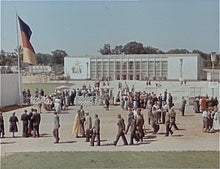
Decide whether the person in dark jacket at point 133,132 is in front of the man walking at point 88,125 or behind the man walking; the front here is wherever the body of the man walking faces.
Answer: behind

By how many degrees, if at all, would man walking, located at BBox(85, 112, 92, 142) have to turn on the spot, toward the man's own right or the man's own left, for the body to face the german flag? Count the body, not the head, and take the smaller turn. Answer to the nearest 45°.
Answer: approximately 90° to the man's own right

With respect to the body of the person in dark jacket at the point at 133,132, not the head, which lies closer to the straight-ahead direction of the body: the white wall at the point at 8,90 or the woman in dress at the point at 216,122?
the white wall

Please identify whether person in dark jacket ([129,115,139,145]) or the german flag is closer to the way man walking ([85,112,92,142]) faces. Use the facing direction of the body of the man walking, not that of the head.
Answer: the german flag

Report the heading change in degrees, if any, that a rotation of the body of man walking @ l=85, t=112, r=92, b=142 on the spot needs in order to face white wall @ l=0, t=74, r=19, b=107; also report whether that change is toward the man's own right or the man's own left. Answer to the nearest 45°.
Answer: approximately 45° to the man's own right

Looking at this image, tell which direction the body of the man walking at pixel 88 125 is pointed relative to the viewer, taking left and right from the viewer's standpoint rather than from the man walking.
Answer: facing to the left of the viewer
